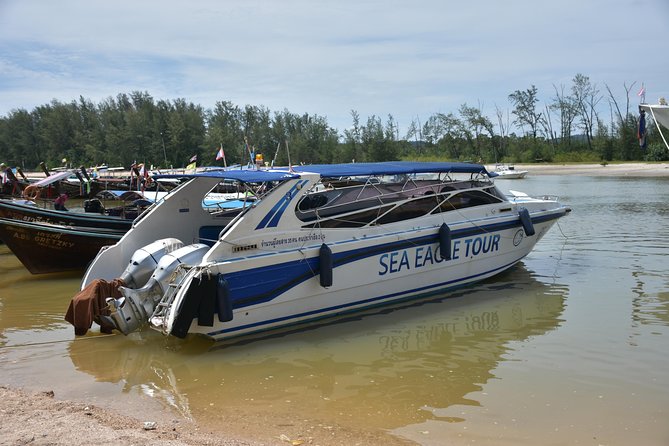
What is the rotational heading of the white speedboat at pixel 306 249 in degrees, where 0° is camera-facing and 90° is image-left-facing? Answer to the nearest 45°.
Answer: approximately 225°
